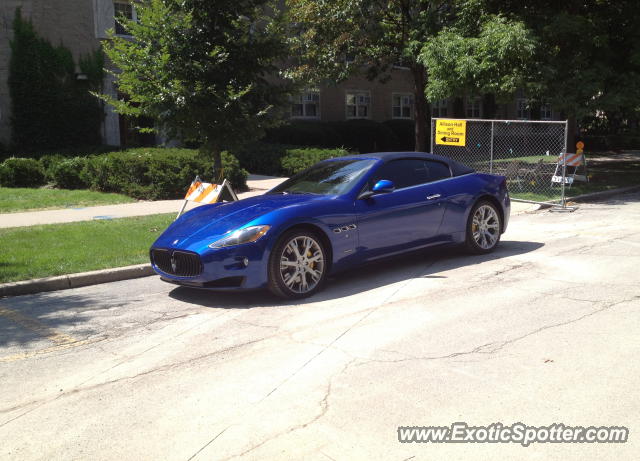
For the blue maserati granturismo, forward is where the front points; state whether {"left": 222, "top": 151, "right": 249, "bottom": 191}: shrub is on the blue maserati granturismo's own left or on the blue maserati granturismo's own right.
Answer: on the blue maserati granturismo's own right

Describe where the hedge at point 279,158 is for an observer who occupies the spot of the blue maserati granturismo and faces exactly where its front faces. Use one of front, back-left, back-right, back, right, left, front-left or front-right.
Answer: back-right

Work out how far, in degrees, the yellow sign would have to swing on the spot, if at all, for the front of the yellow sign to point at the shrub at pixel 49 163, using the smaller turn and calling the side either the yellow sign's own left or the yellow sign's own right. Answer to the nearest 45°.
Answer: approximately 90° to the yellow sign's own right

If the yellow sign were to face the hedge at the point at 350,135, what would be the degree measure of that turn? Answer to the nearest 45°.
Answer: approximately 180°

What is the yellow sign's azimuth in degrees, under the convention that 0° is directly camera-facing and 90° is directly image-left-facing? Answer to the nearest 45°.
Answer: approximately 0°

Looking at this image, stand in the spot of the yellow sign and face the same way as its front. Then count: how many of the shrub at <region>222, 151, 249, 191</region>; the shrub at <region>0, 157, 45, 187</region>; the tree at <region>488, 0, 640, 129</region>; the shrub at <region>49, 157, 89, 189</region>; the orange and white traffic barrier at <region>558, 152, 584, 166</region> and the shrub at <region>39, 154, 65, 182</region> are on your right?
4

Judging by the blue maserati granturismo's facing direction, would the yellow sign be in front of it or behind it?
behind

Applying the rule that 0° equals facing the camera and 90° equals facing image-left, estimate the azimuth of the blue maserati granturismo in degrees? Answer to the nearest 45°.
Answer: approximately 45°

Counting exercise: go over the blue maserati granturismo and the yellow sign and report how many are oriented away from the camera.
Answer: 0

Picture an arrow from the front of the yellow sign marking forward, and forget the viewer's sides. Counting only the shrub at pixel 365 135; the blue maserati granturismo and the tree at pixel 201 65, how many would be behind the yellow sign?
1

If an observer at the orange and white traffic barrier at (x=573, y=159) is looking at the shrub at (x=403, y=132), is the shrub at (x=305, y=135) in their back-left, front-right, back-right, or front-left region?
front-left

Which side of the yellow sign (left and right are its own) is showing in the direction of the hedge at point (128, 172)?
right

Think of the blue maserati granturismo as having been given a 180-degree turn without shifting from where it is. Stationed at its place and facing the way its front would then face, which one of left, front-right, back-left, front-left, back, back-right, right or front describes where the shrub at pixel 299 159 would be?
front-left
